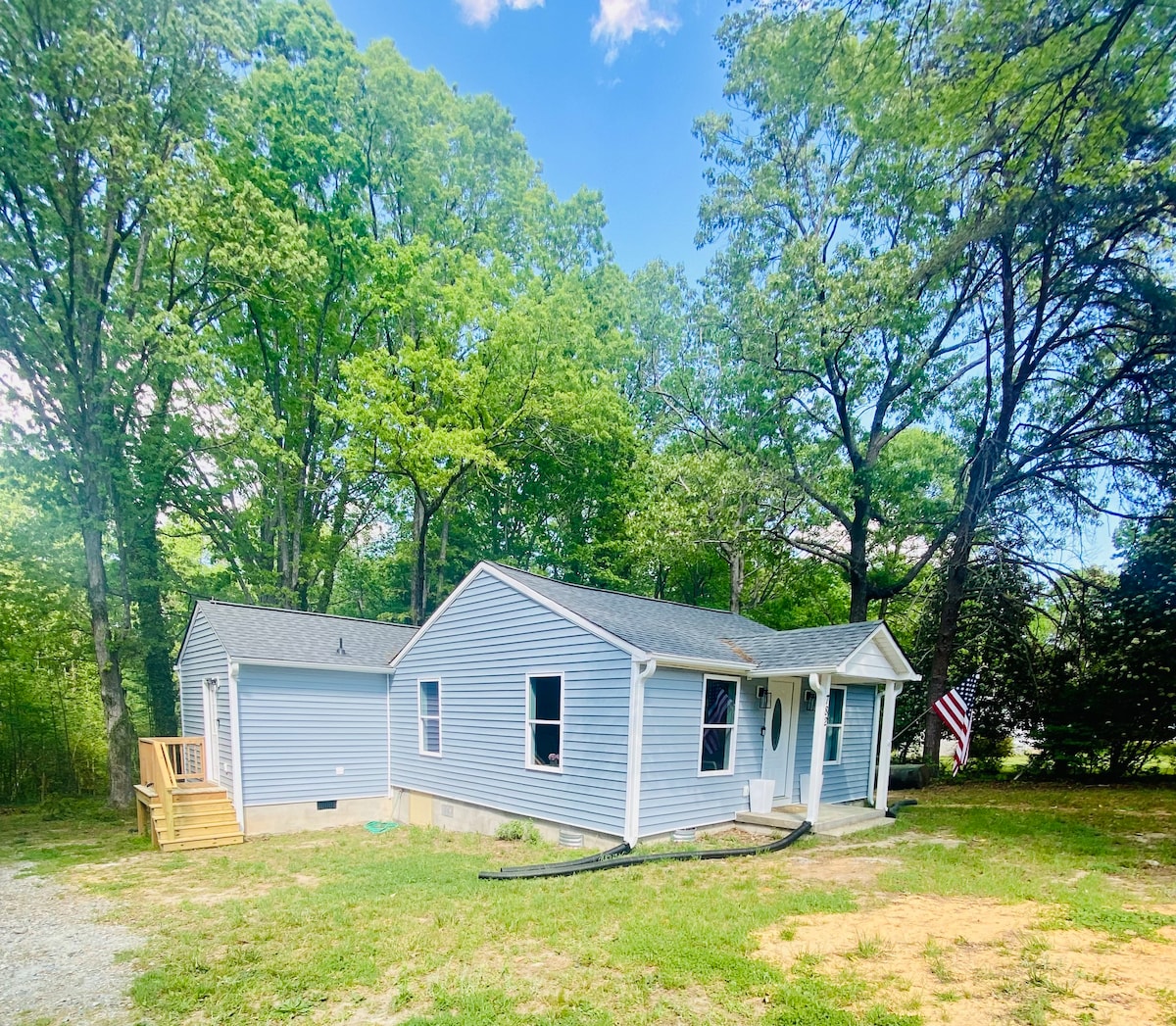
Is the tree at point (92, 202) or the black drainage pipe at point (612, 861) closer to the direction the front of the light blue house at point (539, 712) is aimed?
the black drainage pipe

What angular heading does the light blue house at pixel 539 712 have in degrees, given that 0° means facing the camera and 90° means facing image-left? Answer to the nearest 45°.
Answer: approximately 315°

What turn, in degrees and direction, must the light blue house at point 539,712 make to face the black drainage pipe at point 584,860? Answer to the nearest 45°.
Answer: approximately 45° to its right
